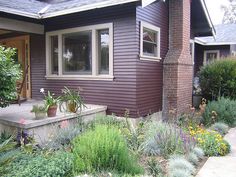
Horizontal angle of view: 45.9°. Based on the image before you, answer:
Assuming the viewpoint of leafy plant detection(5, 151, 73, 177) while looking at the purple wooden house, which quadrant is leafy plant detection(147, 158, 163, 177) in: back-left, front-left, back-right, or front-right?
front-right

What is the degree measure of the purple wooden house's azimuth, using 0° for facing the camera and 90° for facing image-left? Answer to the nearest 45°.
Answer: approximately 45°

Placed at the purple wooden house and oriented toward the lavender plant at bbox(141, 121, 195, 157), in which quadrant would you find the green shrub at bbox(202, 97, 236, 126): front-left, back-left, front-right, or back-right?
front-left

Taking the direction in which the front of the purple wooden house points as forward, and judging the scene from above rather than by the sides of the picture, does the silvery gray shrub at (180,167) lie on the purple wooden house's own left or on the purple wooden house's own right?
on the purple wooden house's own left

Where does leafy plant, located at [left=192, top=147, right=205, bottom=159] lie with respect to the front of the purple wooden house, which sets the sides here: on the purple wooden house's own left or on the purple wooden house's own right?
on the purple wooden house's own left

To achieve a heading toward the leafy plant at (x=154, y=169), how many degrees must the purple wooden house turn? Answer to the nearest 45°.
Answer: approximately 45° to its left

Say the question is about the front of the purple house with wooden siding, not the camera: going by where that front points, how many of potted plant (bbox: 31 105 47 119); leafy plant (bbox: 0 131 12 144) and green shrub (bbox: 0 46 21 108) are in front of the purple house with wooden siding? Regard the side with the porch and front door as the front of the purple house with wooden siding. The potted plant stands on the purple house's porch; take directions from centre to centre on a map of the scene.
3

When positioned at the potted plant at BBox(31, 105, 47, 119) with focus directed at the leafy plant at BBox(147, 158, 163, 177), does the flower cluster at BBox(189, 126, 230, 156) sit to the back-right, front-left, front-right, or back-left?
front-left

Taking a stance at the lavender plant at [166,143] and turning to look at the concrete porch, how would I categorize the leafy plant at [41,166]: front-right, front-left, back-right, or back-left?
front-left

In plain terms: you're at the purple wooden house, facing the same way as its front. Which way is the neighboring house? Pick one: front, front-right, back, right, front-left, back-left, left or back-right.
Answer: back

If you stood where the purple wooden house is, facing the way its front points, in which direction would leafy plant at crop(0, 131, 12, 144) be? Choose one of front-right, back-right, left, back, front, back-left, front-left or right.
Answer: front
